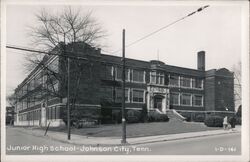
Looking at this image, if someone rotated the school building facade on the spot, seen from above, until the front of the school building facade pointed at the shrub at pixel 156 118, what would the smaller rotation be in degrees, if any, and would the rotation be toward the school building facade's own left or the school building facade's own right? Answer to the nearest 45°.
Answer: approximately 45° to the school building facade's own left
